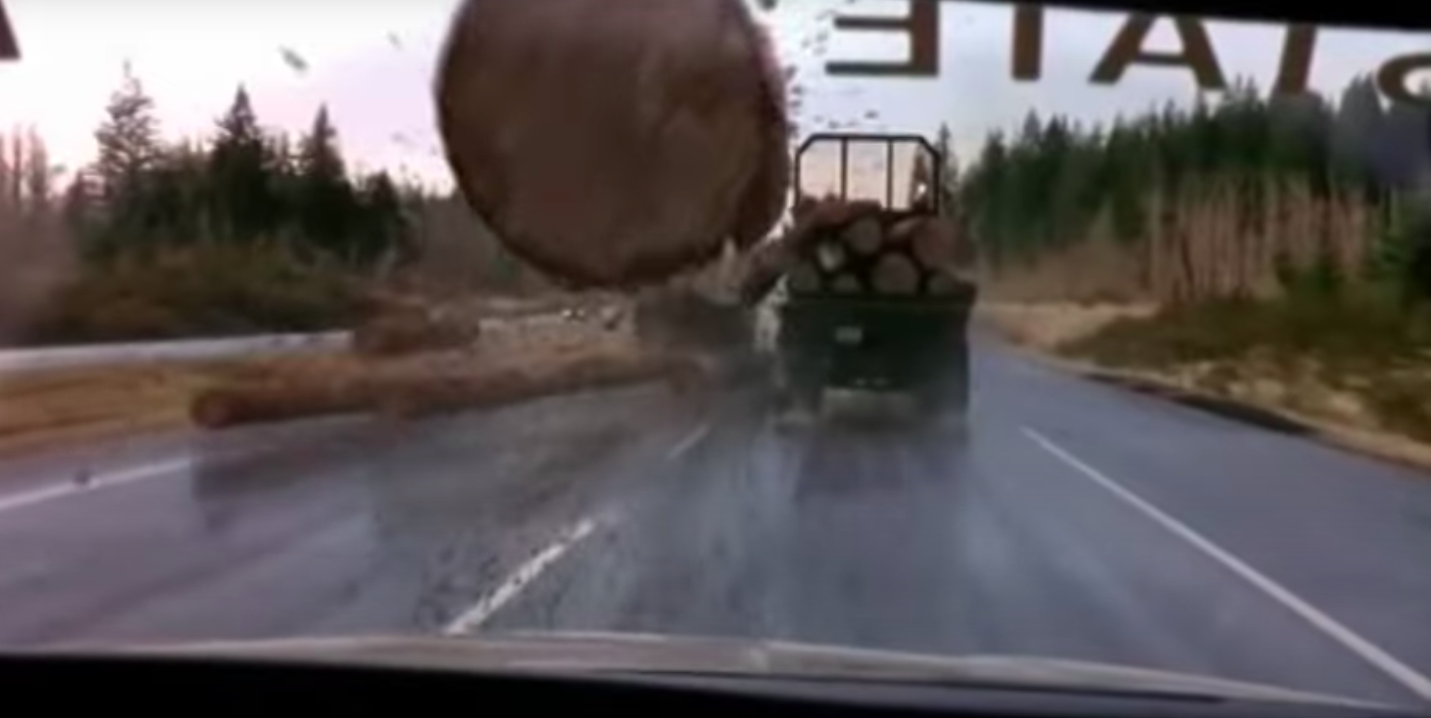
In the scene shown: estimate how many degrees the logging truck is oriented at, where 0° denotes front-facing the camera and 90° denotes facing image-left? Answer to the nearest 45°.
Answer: approximately 180°

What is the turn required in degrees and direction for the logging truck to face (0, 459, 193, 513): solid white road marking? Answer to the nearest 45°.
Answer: approximately 90° to its left

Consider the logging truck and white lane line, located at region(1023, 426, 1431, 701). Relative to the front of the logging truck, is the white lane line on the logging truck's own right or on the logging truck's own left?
on the logging truck's own right

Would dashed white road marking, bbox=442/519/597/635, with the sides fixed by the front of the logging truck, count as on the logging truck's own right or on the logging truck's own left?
on the logging truck's own left

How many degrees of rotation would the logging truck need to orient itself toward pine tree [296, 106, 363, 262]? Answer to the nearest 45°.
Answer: approximately 90° to its left

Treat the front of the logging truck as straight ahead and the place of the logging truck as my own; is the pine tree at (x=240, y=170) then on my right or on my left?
on my left

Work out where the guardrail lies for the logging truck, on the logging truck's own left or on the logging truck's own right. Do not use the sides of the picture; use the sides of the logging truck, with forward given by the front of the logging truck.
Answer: on the logging truck's own left
